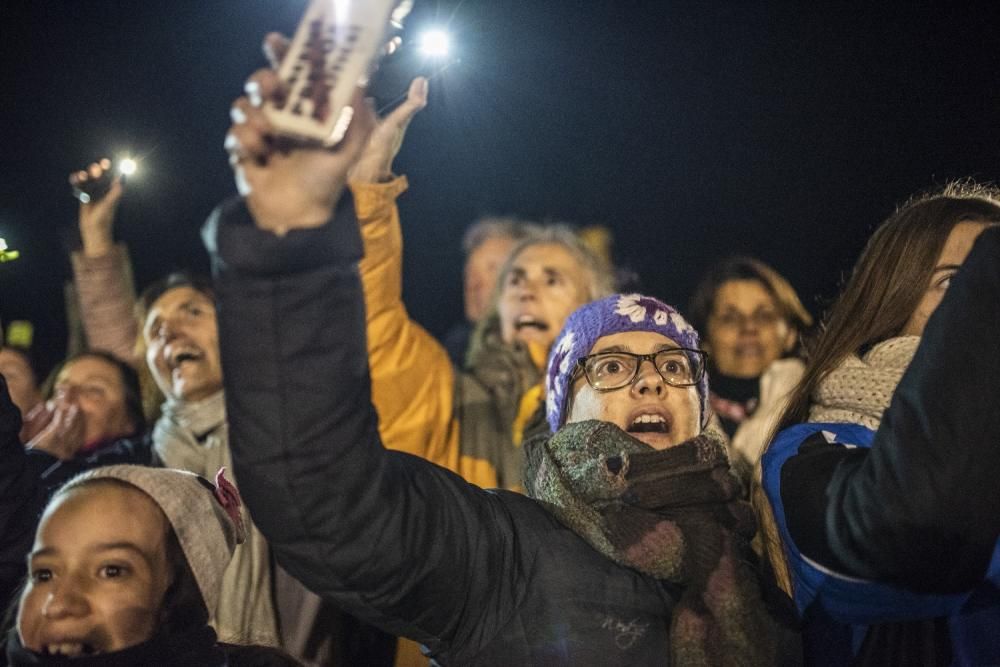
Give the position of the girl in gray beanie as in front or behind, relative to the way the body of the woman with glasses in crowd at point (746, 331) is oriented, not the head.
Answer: in front

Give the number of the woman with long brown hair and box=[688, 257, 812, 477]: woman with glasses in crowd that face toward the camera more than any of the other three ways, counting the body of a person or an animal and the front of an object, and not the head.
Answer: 1

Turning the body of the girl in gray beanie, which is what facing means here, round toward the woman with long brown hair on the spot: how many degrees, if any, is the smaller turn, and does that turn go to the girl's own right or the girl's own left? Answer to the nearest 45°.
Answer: approximately 90° to the girl's own left

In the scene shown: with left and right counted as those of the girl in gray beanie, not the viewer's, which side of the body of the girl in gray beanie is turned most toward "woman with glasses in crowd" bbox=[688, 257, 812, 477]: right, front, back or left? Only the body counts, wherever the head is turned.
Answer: back

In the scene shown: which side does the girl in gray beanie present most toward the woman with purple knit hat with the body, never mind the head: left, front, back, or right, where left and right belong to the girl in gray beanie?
left

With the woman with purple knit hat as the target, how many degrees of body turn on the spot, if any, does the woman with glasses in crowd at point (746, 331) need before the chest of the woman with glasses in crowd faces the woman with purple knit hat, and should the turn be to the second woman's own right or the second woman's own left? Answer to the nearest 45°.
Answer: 0° — they already face them

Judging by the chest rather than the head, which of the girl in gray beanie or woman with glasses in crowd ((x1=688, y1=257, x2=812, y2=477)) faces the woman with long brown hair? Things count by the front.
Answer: the woman with glasses in crowd
